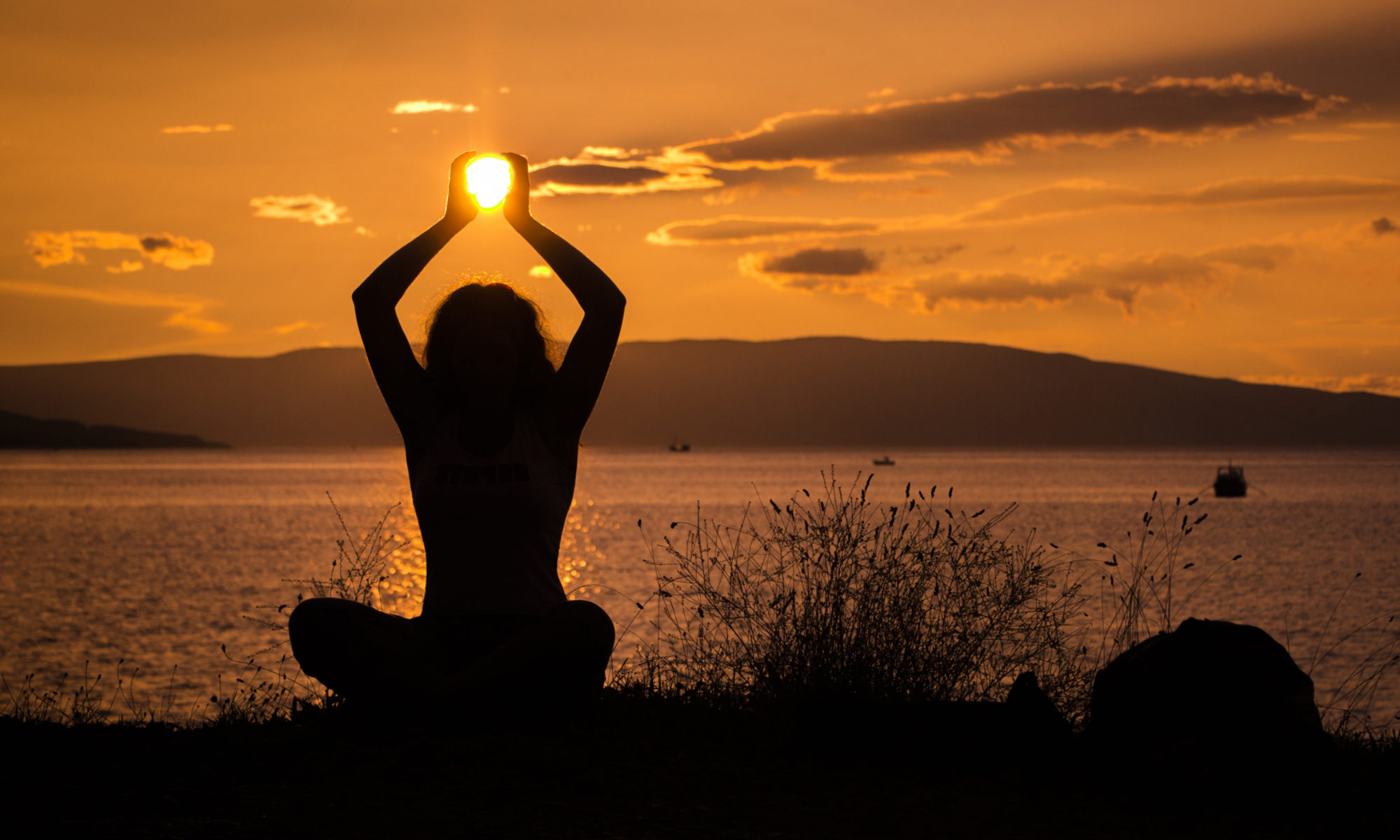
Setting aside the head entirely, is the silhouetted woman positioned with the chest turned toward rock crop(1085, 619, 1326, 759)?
no

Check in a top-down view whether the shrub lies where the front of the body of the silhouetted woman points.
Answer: no

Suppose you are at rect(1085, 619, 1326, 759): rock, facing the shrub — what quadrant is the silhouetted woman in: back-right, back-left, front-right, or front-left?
front-left
